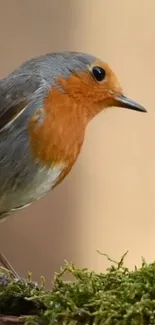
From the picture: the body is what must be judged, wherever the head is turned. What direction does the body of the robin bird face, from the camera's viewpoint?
to the viewer's right
